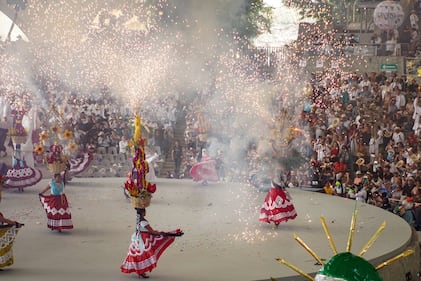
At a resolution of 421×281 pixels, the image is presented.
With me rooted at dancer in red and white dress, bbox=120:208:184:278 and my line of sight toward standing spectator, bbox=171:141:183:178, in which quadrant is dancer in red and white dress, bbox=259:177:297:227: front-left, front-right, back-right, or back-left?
front-right

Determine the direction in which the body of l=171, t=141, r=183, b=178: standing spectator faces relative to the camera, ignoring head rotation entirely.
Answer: toward the camera

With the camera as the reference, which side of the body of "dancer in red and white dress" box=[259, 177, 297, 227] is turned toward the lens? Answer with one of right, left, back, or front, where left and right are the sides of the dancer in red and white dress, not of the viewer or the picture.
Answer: back

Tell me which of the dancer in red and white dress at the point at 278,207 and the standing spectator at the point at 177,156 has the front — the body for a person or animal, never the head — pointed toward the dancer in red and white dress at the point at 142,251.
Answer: the standing spectator

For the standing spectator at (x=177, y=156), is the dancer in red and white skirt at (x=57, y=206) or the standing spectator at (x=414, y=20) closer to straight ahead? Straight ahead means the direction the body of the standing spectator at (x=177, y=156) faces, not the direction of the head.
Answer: the dancer in red and white skirt

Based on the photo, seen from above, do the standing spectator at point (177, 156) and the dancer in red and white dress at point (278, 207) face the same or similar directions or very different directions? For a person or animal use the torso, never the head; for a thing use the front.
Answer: very different directions

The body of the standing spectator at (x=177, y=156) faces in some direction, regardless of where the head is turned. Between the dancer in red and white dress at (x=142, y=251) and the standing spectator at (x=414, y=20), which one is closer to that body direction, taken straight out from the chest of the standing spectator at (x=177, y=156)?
the dancer in red and white dress

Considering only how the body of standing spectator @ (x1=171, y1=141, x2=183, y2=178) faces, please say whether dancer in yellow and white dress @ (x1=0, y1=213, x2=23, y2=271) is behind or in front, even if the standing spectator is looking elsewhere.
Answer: in front

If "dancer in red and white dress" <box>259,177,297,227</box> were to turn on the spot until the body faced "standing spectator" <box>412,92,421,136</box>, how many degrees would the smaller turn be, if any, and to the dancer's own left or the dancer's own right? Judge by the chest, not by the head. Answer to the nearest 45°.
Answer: approximately 45° to the dancer's own right

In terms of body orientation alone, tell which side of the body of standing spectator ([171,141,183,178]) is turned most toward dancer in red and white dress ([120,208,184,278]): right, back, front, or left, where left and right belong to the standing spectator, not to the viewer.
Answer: front

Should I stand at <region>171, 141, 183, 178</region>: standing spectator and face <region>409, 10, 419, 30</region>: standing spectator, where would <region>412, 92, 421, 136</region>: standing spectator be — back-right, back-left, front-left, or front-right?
front-right
